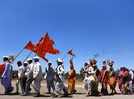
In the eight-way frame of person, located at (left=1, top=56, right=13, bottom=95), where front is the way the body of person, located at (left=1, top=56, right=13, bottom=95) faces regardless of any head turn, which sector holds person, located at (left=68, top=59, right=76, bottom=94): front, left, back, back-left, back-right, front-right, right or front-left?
back

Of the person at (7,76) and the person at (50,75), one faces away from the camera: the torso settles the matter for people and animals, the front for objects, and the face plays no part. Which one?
the person at (50,75)

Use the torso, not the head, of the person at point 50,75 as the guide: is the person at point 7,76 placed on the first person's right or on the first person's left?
on the first person's left

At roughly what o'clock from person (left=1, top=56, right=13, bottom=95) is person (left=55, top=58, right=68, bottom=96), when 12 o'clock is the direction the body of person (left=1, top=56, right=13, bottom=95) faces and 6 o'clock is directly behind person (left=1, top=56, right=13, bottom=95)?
person (left=55, top=58, right=68, bottom=96) is roughly at 7 o'clock from person (left=1, top=56, right=13, bottom=95).
